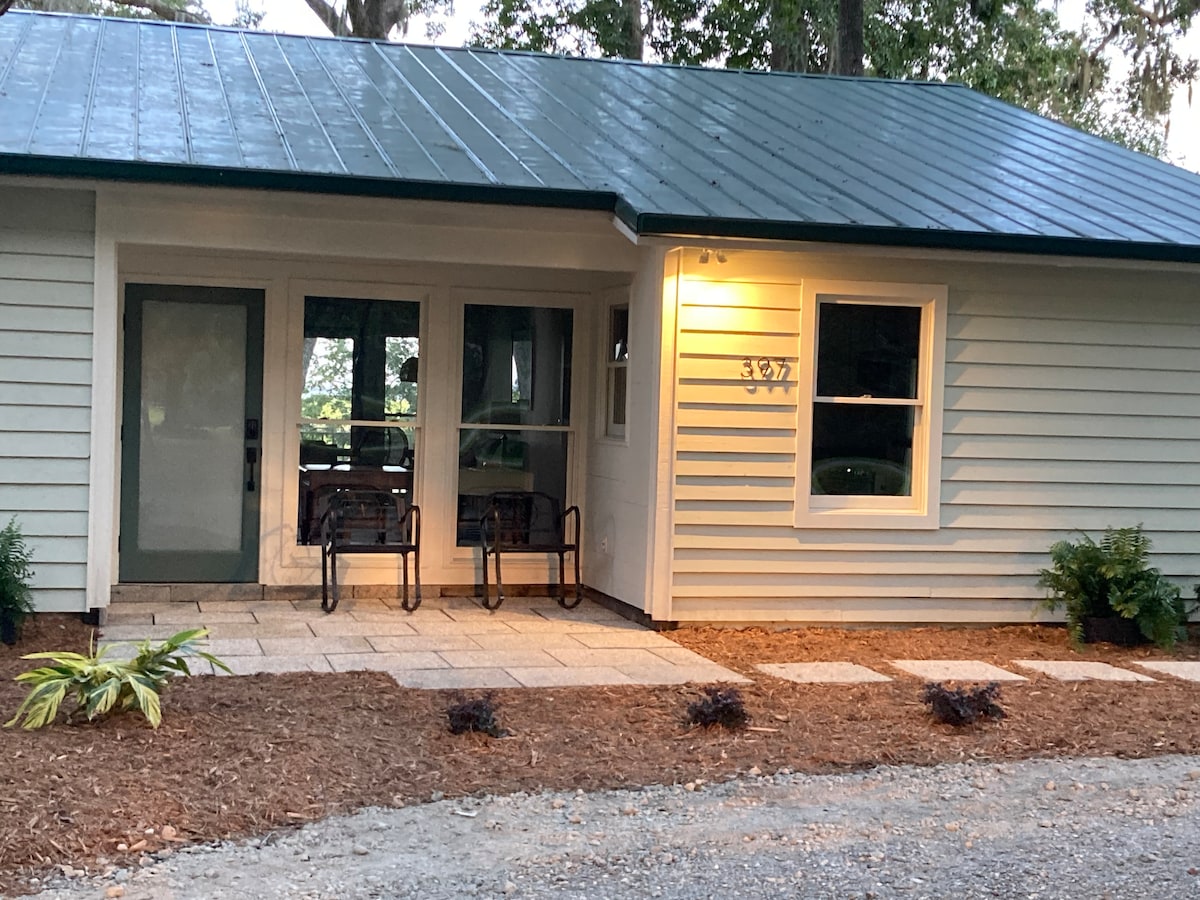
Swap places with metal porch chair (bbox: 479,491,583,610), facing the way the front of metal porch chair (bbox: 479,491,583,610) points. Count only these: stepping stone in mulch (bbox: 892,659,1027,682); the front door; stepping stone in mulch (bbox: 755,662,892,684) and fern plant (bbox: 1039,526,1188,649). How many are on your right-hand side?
1

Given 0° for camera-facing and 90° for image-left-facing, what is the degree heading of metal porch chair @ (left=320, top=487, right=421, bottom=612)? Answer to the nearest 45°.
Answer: approximately 0°

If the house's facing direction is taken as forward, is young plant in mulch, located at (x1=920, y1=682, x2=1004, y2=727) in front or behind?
in front

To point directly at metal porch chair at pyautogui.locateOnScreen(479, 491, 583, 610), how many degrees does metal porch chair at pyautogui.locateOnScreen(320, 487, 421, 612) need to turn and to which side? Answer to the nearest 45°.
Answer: approximately 90° to its left

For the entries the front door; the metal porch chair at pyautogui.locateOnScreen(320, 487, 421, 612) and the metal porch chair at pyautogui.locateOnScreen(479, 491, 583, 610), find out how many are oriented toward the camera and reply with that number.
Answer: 3

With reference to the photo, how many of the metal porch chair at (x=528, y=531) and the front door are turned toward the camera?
2

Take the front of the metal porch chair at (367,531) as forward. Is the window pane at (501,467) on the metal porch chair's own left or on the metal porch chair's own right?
on the metal porch chair's own left

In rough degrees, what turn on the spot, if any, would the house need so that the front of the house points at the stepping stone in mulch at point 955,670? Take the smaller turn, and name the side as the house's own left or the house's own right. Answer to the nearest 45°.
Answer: approximately 45° to the house's own left

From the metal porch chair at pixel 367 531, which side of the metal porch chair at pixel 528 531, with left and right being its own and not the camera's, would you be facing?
right

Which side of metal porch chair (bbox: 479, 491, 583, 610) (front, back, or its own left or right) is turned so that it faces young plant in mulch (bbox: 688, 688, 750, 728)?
front

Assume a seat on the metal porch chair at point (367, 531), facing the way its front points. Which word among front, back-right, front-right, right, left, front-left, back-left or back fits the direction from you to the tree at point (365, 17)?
back

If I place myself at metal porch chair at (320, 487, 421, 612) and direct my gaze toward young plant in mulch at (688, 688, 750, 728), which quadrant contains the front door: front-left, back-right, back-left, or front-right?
back-right

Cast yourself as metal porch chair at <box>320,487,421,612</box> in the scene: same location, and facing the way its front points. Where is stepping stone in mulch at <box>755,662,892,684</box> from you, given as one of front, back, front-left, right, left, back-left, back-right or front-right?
front-left

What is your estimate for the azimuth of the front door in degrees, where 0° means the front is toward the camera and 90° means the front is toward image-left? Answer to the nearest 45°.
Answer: approximately 0°
